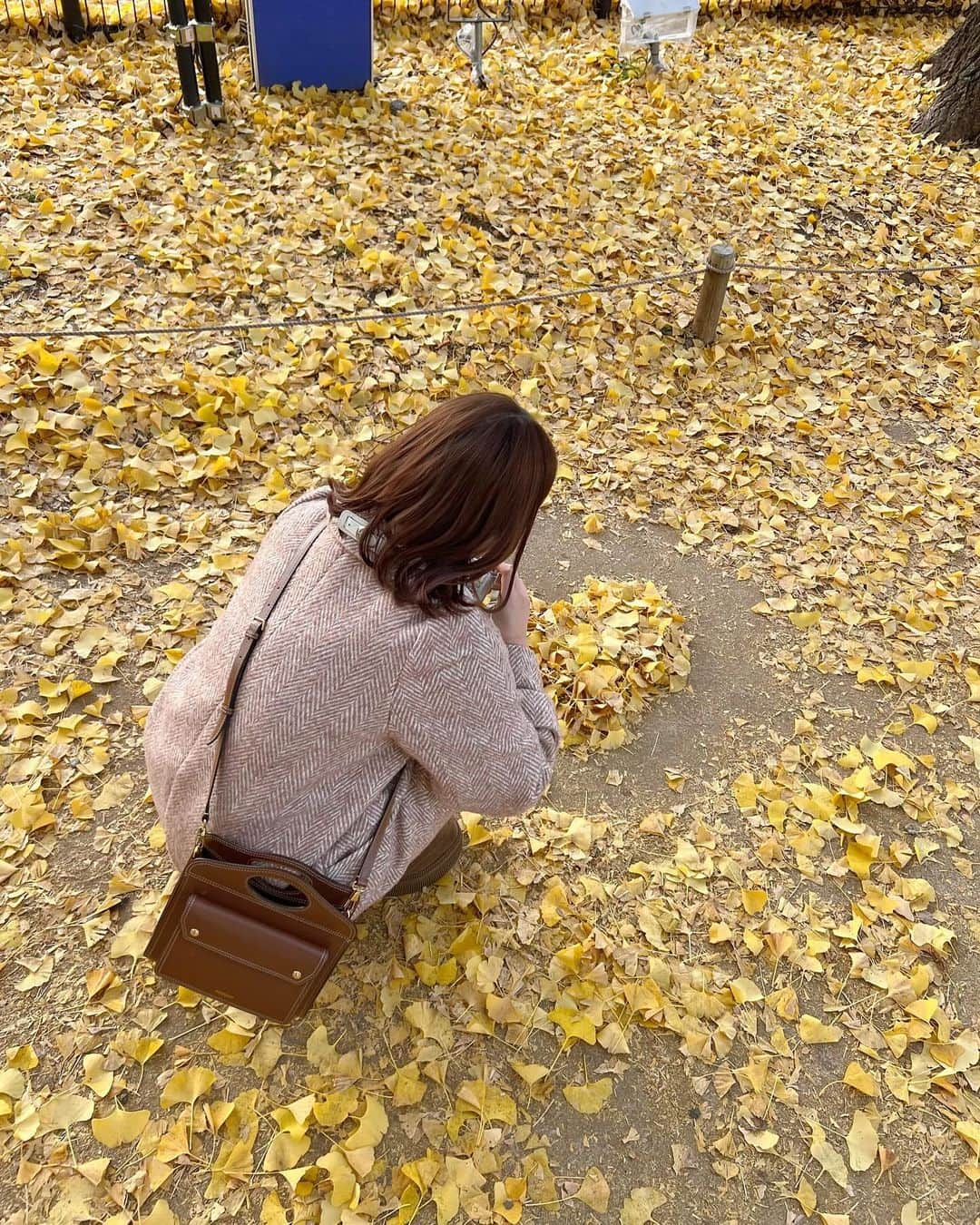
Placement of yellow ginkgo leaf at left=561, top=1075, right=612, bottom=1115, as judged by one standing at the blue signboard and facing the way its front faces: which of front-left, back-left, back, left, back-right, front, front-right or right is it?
front

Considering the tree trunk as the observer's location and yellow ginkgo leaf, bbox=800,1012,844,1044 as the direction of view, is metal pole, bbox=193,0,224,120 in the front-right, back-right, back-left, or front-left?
front-right

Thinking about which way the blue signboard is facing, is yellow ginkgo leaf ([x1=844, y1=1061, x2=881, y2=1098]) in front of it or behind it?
in front

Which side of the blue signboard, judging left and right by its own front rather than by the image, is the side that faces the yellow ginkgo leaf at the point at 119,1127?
front

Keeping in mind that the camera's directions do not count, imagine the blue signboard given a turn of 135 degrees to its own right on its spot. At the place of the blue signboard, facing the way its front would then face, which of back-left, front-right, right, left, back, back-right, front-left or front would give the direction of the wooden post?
back

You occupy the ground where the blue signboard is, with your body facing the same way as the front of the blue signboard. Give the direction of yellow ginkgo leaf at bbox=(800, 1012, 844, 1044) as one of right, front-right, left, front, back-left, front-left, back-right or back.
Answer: front

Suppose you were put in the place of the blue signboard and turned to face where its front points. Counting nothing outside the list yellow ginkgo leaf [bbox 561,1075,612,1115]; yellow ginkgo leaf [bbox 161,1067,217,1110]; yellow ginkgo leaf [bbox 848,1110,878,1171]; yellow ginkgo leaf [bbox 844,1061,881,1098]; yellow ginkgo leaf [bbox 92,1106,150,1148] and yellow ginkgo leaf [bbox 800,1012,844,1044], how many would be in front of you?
6

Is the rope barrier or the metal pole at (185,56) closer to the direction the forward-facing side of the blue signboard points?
the rope barrier

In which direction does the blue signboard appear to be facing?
toward the camera

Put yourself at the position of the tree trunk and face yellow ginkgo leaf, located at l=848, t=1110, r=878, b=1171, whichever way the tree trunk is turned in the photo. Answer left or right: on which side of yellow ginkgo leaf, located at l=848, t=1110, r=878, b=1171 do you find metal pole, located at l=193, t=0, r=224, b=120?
right

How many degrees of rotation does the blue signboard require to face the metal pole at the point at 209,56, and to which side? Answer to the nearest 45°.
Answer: approximately 45° to its right

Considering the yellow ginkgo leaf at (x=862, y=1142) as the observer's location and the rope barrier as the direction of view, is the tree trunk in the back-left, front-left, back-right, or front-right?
front-right

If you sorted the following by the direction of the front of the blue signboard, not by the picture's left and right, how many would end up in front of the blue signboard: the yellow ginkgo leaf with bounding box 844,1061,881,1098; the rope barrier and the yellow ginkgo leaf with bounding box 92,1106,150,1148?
3

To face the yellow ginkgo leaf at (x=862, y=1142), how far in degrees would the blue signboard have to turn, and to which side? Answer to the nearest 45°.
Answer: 0° — it already faces it

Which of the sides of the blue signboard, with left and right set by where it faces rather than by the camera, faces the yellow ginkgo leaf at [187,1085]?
front
